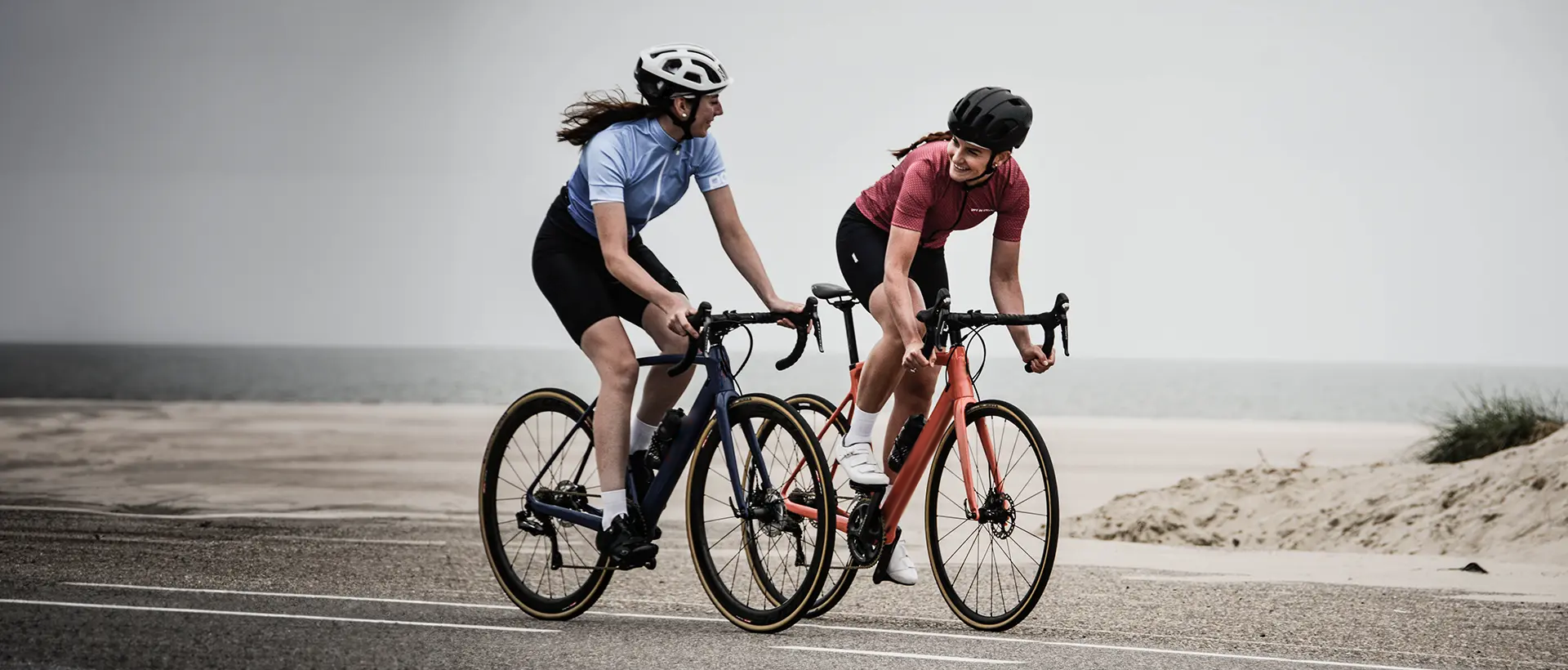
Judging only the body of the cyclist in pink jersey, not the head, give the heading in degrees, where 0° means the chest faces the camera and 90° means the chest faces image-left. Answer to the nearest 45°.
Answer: approximately 315°

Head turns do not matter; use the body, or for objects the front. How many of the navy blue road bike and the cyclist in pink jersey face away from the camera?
0

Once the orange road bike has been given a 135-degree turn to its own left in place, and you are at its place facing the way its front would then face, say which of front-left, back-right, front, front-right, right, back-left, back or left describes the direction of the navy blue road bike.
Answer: left

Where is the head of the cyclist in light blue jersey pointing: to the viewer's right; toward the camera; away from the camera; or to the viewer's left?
to the viewer's right

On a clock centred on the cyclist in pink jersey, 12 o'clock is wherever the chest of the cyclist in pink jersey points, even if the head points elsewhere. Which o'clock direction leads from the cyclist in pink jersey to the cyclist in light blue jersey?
The cyclist in light blue jersey is roughly at 4 o'clock from the cyclist in pink jersey.

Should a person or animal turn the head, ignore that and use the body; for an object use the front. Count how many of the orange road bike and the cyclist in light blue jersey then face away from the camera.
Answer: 0

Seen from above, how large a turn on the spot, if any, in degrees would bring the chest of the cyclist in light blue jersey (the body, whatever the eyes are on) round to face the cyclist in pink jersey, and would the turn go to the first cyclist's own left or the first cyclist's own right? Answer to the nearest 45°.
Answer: approximately 45° to the first cyclist's own left

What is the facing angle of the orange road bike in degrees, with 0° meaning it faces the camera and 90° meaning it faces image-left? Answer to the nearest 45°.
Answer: approximately 315°

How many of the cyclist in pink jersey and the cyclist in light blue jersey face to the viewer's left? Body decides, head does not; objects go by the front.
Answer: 0

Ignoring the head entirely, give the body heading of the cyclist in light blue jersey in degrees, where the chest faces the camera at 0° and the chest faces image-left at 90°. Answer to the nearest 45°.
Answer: approximately 315°

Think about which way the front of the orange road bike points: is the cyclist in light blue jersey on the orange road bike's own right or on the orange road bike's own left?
on the orange road bike's own right

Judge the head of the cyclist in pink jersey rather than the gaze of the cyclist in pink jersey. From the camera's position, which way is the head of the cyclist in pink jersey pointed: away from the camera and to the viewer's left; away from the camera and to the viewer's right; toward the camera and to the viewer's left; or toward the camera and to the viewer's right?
toward the camera and to the viewer's left

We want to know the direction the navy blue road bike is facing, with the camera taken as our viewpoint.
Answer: facing the viewer and to the right of the viewer
